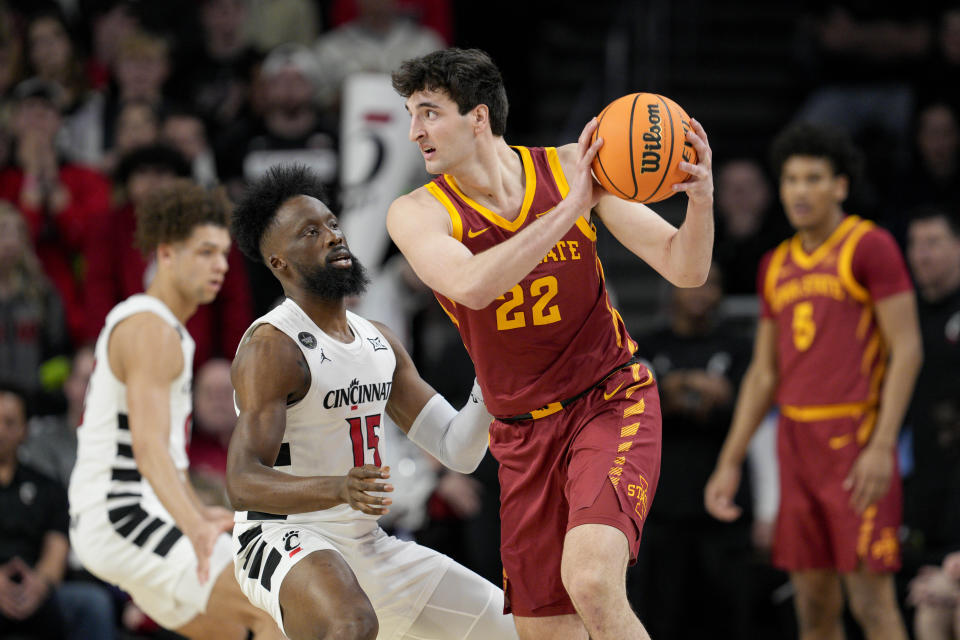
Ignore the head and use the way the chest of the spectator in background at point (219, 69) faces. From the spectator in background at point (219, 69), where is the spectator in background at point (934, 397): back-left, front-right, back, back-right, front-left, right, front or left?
front-left

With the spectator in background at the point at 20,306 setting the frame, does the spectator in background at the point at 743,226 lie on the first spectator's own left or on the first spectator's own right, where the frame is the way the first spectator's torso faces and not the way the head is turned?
on the first spectator's own left

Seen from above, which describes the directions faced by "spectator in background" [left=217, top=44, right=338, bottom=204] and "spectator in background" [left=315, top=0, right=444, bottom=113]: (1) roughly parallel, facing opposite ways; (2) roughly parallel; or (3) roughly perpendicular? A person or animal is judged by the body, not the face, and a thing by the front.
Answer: roughly parallel

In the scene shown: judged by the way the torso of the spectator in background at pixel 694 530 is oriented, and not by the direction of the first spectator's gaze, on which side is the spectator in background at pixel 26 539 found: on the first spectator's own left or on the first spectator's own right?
on the first spectator's own right

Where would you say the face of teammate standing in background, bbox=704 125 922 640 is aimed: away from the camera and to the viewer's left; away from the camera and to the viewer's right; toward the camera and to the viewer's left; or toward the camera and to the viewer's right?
toward the camera and to the viewer's left

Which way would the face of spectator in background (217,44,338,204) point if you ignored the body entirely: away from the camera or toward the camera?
toward the camera

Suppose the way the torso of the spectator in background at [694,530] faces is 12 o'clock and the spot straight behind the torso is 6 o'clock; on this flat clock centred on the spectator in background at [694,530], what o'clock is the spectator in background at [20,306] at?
the spectator in background at [20,306] is roughly at 3 o'clock from the spectator in background at [694,530].

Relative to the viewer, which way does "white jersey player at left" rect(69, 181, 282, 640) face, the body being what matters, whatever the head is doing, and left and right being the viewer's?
facing to the right of the viewer

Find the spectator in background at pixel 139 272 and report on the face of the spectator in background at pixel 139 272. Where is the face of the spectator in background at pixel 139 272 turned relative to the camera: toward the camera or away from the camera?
toward the camera

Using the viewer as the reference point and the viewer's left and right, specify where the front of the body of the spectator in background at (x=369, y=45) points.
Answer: facing the viewer

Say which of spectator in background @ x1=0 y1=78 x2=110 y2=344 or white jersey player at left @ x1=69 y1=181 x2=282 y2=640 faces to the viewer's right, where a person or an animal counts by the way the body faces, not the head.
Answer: the white jersey player at left

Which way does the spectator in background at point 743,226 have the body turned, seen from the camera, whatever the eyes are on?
toward the camera

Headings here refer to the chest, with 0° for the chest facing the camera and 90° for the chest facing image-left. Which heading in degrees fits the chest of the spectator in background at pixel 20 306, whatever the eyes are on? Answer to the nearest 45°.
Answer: approximately 0°

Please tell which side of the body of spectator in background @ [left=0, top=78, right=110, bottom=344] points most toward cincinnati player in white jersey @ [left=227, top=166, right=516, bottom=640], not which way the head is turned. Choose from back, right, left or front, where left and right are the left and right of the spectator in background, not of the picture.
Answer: front

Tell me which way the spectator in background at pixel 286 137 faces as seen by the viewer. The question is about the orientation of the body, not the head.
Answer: toward the camera
